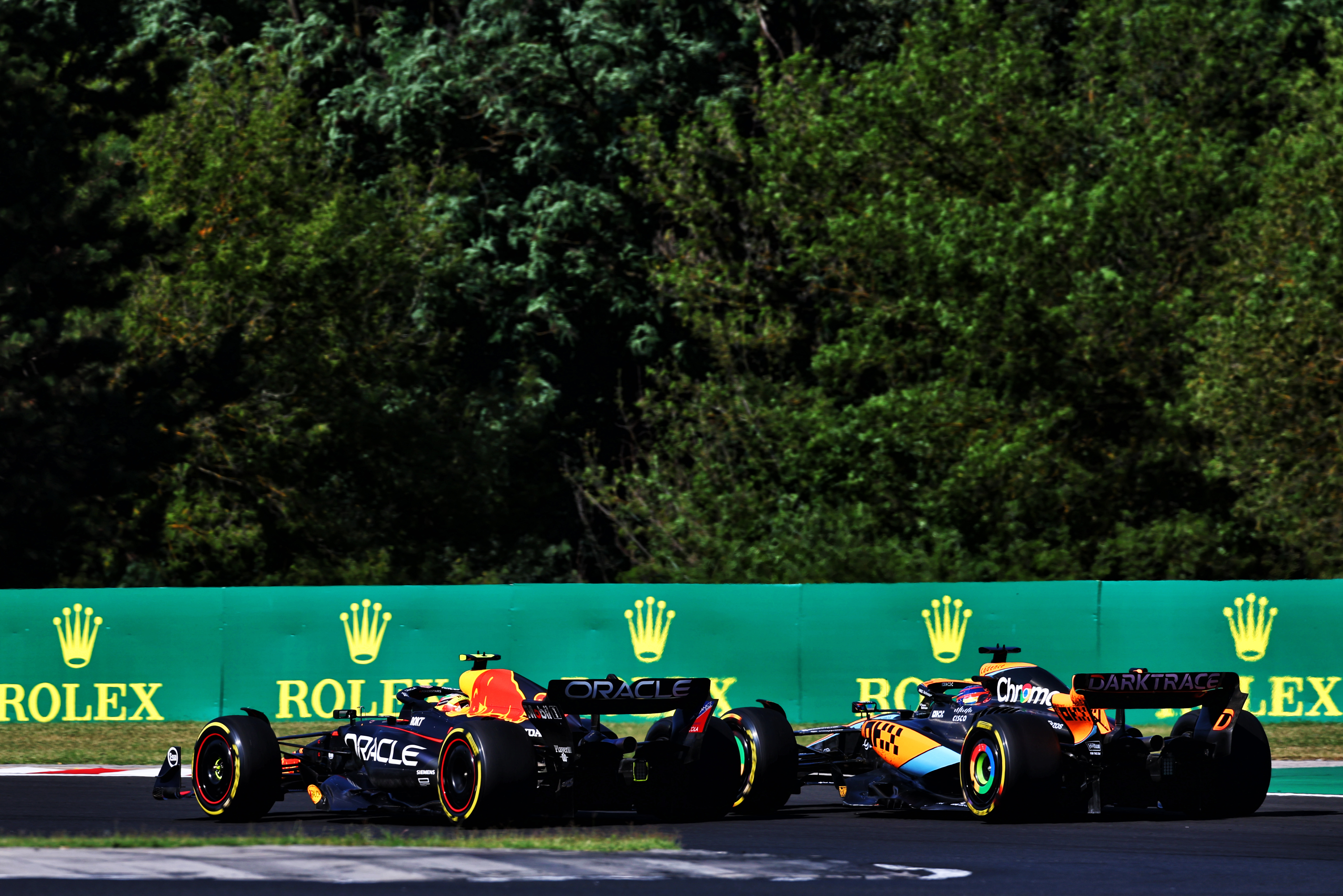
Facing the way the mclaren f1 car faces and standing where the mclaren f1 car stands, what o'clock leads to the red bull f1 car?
The red bull f1 car is roughly at 10 o'clock from the mclaren f1 car.

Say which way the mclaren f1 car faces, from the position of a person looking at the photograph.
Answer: facing away from the viewer and to the left of the viewer

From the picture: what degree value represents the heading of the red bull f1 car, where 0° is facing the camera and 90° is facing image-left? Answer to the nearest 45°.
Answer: approximately 135°

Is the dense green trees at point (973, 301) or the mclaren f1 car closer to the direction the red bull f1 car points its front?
the dense green trees

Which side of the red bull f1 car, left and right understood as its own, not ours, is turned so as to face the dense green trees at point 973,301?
right

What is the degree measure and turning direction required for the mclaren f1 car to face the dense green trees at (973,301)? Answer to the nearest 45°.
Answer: approximately 45° to its right

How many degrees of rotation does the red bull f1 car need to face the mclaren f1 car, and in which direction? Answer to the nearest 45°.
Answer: approximately 135° to its right
